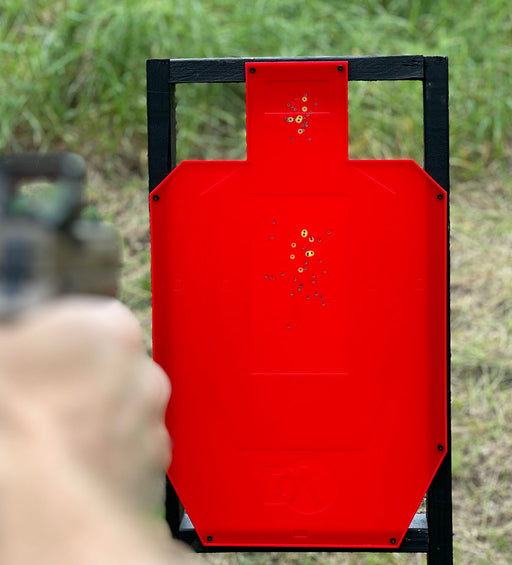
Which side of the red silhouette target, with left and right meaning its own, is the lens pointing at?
front
